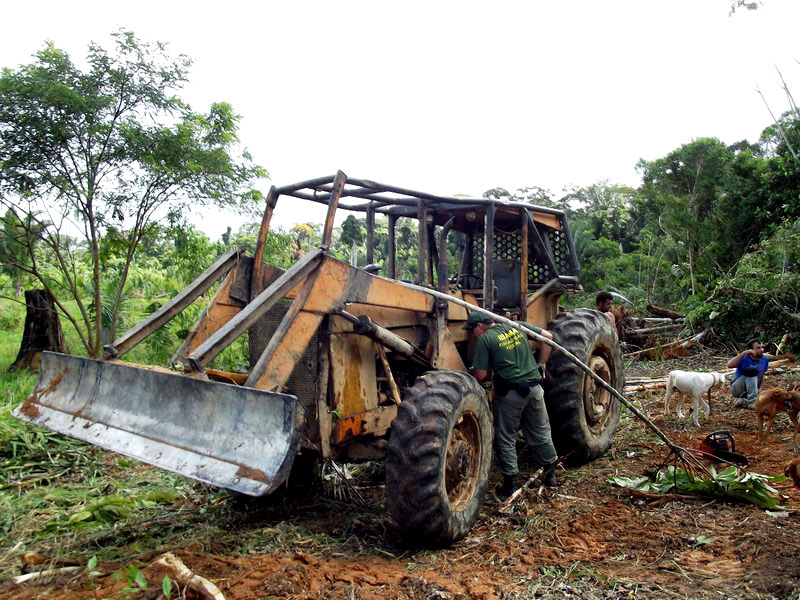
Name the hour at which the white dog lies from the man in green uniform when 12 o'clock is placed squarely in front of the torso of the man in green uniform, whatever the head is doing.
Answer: The white dog is roughly at 3 o'clock from the man in green uniform.

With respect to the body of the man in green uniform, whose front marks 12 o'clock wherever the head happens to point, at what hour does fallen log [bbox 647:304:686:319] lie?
The fallen log is roughly at 2 o'clock from the man in green uniform.

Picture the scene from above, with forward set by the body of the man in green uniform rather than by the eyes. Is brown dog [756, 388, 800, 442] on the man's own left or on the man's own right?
on the man's own right

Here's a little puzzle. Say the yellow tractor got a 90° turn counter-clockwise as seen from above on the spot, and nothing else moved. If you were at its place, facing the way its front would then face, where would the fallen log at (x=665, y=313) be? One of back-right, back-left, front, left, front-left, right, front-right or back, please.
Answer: left

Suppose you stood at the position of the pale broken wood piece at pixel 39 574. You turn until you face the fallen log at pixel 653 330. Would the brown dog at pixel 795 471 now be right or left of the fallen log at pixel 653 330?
right

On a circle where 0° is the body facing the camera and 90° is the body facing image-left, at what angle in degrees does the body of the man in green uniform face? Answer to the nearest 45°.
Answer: approximately 135°

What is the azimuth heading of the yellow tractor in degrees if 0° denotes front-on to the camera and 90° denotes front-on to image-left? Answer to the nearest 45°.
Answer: approximately 45°

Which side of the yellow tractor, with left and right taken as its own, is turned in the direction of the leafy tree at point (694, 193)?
back
